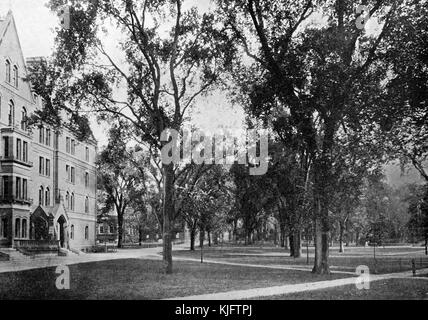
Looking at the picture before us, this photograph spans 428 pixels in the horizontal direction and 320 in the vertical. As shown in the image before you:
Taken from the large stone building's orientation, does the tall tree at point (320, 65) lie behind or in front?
in front

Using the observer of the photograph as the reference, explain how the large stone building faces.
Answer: facing the viewer and to the right of the viewer
